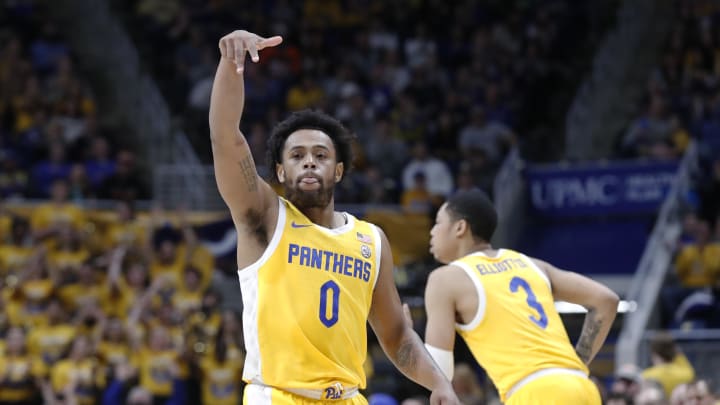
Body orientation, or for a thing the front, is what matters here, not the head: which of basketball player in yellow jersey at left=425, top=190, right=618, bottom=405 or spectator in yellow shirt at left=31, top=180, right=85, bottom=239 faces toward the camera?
the spectator in yellow shirt

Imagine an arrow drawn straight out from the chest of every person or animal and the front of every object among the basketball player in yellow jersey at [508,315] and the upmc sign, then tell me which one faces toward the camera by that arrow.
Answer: the upmc sign

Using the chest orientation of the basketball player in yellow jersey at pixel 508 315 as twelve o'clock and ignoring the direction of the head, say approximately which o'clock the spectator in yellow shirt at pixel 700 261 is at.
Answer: The spectator in yellow shirt is roughly at 2 o'clock from the basketball player in yellow jersey.

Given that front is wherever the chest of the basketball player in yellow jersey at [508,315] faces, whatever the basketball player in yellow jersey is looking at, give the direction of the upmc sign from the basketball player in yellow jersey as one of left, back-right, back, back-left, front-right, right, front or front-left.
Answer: front-right

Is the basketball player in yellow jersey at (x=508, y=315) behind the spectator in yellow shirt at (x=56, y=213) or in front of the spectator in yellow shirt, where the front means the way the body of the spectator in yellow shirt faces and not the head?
in front

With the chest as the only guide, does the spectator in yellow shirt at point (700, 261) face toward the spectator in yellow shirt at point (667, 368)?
yes

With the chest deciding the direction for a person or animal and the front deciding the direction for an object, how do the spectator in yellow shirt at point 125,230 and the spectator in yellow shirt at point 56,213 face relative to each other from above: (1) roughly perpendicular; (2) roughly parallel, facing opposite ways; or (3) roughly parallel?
roughly parallel

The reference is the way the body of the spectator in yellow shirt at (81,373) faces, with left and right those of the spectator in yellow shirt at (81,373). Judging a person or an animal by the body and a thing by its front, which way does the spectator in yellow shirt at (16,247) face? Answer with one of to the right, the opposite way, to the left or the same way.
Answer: the same way

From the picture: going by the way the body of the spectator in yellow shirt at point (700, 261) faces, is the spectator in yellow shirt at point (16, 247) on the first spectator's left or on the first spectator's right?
on the first spectator's right

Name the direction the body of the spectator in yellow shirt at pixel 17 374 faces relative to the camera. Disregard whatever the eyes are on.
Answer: toward the camera

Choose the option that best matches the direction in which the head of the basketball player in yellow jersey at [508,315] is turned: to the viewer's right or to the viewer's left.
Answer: to the viewer's left

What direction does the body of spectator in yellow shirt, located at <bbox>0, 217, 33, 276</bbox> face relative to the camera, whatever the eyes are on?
toward the camera

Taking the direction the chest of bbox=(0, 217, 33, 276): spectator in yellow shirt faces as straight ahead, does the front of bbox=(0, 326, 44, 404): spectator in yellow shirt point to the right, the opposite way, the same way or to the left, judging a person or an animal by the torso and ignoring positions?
the same way

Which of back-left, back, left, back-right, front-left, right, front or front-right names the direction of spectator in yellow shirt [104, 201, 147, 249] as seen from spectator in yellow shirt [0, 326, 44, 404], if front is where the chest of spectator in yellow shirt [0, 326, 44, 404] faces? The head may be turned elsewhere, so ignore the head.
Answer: back-left

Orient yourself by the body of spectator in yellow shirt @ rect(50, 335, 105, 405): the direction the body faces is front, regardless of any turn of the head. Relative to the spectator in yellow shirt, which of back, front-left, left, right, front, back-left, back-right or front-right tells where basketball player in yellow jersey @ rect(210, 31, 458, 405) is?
front

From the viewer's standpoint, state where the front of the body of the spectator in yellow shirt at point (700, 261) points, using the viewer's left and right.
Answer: facing the viewer

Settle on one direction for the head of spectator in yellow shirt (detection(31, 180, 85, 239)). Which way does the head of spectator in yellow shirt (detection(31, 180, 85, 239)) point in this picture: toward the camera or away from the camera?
toward the camera
